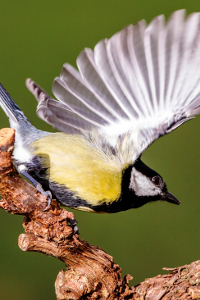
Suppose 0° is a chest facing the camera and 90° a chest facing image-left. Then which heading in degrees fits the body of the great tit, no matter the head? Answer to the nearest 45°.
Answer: approximately 270°
